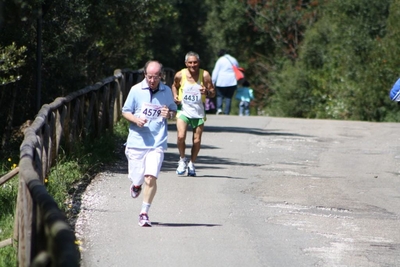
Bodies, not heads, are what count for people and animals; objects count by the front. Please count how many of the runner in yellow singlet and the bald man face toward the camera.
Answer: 2

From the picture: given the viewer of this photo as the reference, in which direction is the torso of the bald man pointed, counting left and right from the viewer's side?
facing the viewer

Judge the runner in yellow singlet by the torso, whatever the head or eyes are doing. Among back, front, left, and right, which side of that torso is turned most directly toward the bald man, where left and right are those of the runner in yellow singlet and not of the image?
front

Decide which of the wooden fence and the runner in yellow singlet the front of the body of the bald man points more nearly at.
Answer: the wooden fence

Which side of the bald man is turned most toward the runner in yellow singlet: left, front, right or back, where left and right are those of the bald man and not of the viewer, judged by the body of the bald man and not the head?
back
